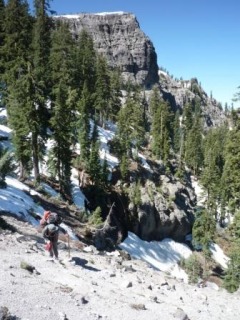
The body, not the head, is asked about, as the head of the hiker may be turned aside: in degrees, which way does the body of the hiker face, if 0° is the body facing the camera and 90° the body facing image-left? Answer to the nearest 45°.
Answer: approximately 180°

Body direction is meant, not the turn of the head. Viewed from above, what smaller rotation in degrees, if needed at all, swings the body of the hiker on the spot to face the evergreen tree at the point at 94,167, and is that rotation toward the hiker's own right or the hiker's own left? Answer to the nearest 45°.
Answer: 0° — they already face it

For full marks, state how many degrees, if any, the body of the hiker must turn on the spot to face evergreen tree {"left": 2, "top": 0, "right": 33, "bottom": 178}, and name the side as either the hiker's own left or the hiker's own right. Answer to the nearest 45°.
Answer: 0° — they already face it
